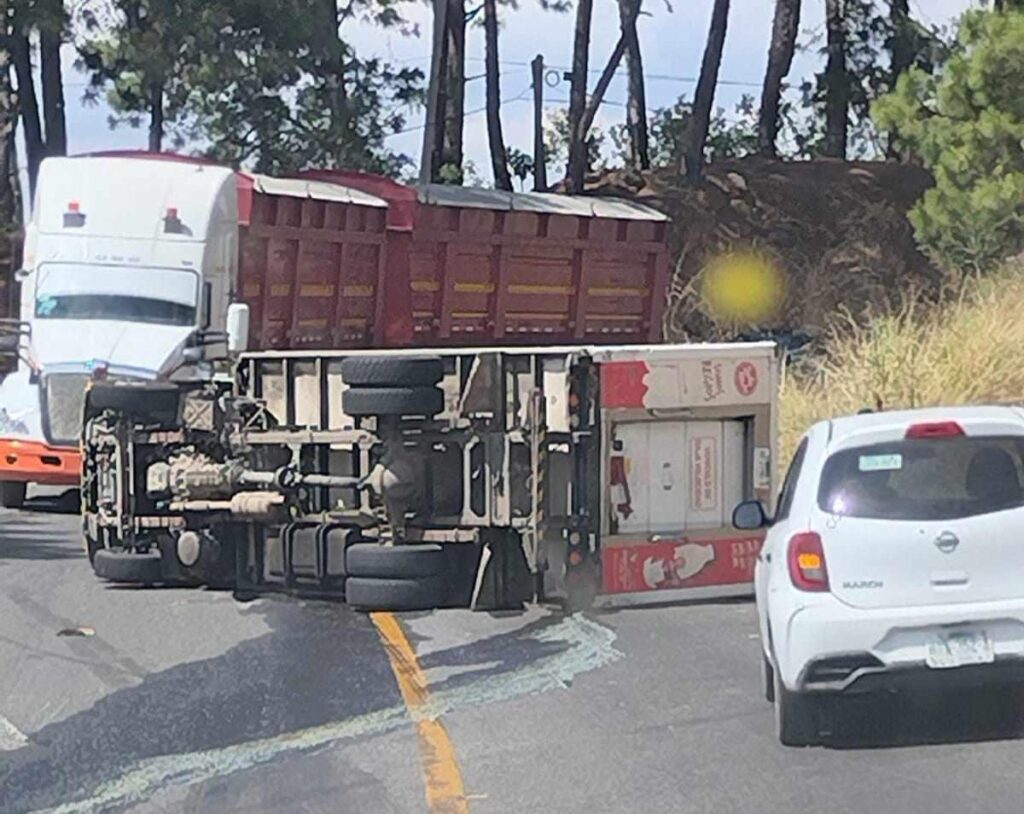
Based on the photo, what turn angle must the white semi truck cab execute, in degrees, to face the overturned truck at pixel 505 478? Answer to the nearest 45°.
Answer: approximately 45° to its left

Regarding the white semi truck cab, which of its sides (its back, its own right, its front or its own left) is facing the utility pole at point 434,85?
back

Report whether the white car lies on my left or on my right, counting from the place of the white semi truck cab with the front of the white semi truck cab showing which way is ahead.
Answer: on my left

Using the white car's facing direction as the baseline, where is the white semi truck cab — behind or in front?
in front

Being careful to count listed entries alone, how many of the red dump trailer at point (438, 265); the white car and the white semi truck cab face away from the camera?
1

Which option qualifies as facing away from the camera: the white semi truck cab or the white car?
the white car

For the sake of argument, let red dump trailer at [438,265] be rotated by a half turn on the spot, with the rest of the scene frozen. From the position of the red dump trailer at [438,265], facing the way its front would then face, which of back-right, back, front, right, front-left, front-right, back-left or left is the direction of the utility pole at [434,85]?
front-left

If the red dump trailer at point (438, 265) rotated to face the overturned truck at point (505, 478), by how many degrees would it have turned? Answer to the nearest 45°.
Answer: approximately 45° to its left

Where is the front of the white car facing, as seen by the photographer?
facing away from the viewer

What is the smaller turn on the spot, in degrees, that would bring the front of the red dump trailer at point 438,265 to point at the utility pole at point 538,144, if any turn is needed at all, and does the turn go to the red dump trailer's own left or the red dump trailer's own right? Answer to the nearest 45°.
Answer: approximately 135° to the red dump trailer's own right

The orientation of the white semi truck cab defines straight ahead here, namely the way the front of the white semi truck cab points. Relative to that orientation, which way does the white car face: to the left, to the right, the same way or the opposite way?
the opposite way

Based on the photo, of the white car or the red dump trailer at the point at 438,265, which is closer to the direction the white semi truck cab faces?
the white car

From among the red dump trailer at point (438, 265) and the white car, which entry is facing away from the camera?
the white car

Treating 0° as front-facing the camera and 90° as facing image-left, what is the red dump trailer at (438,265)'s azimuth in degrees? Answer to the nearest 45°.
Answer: approximately 45°

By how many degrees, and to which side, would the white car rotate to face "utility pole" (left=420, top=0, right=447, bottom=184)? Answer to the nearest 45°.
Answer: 0° — it already faces it
